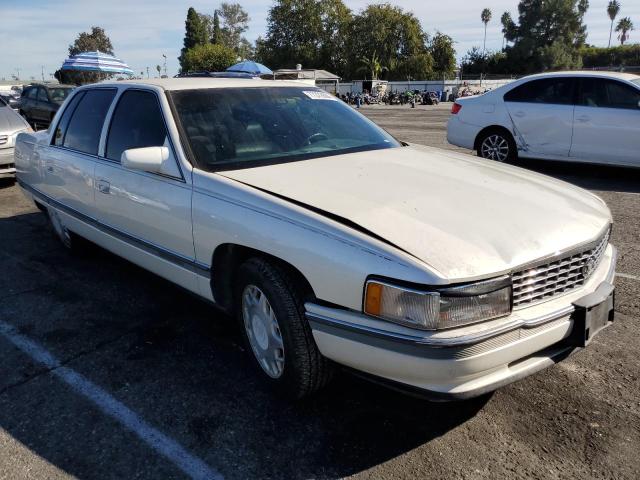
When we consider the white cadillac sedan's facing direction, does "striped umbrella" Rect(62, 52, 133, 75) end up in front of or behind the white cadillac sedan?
behind

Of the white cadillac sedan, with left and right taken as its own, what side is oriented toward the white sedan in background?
left

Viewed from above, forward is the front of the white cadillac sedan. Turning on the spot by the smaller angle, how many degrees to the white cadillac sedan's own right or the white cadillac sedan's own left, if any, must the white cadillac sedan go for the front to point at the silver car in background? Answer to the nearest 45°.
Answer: approximately 180°

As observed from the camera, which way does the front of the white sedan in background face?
facing to the right of the viewer

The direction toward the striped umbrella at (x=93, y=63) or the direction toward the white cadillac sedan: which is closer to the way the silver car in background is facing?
the white cadillac sedan

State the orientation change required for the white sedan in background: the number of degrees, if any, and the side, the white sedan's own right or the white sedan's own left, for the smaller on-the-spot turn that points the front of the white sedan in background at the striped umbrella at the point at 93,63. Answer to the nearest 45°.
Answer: approximately 135° to the white sedan's own left

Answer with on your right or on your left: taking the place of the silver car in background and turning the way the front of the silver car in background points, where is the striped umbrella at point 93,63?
on your left

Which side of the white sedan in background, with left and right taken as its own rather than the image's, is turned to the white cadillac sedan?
right

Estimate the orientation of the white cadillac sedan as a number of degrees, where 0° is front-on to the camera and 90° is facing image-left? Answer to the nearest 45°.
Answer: approximately 315°

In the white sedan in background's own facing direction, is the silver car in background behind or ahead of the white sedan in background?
behind
